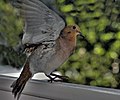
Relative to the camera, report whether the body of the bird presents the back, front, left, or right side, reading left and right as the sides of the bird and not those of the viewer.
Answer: right
